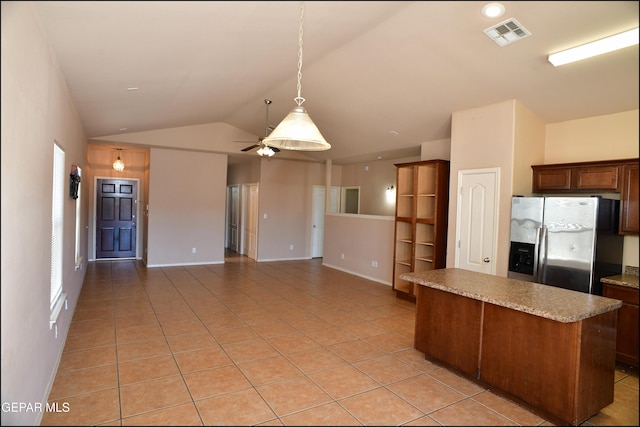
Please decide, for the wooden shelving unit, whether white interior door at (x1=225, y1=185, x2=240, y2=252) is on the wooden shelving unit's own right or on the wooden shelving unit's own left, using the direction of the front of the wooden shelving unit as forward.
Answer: on the wooden shelving unit's own right

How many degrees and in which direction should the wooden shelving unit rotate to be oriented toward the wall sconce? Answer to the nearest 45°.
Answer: approximately 135° to its right

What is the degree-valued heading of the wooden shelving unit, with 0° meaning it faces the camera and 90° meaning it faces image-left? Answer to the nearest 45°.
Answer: approximately 45°

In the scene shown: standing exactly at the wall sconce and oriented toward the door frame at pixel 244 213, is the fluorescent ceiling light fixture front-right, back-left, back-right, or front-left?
back-left

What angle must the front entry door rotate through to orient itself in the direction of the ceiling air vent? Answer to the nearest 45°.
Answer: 0° — it already faces it

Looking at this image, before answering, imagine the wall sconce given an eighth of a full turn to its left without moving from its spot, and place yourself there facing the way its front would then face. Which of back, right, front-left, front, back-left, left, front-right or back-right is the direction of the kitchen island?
front-right

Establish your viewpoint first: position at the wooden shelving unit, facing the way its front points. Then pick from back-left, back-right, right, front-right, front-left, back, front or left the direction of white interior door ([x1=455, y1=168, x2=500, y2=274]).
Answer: left

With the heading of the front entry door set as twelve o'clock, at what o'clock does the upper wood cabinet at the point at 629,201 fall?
The upper wood cabinet is roughly at 11 o'clock from the front entry door.

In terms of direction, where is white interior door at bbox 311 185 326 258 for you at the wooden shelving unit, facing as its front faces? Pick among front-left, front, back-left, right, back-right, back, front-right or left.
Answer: right

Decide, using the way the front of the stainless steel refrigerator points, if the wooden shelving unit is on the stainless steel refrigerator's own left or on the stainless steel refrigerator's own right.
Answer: on the stainless steel refrigerator's own right

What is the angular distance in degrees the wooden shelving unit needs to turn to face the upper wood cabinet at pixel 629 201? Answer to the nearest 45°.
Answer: approximately 90° to its left

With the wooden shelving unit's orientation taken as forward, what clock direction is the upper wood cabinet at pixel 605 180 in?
The upper wood cabinet is roughly at 9 o'clock from the wooden shelving unit.

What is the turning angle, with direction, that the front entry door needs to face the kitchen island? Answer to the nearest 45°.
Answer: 0° — it already faces it

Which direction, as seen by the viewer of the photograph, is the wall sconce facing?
facing the viewer

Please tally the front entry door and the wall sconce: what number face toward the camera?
2

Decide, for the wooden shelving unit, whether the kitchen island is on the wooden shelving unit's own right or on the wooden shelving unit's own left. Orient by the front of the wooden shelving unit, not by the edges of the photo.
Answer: on the wooden shelving unit's own left

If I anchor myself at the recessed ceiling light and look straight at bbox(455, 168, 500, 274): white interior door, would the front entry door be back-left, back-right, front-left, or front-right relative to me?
front-left

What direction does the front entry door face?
toward the camera

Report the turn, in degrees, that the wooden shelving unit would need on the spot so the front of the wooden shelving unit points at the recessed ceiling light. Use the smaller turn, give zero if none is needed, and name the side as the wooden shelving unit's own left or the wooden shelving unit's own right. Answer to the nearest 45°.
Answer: approximately 45° to the wooden shelving unit's own left

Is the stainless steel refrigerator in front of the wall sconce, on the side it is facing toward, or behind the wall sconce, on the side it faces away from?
in front
